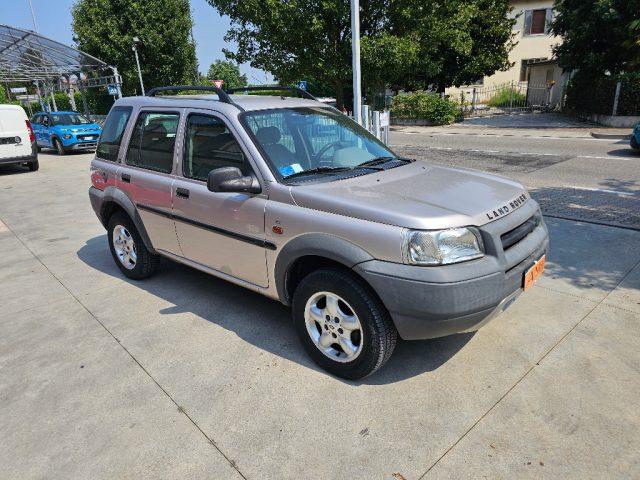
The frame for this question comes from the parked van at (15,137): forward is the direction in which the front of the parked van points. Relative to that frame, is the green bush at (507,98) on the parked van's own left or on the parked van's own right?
on the parked van's own right

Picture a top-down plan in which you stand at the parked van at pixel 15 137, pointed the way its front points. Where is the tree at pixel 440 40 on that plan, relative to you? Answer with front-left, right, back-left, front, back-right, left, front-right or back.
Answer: right

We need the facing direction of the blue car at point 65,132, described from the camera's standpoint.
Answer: facing the viewer and to the right of the viewer

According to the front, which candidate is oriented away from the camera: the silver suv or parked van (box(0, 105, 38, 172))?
the parked van

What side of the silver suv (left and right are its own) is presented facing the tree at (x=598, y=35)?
left

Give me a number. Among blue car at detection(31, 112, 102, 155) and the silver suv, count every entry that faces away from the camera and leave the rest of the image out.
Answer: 0

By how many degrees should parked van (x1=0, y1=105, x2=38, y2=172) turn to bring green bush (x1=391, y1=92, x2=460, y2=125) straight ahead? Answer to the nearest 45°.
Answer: approximately 90° to its right

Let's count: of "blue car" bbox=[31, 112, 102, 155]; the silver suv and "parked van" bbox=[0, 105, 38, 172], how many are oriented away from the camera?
1

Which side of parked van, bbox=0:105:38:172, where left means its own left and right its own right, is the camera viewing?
back

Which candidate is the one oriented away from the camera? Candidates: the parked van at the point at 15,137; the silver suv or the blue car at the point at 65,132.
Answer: the parked van

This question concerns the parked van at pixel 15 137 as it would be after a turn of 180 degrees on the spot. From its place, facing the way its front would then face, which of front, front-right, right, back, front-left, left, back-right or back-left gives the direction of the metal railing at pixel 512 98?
left

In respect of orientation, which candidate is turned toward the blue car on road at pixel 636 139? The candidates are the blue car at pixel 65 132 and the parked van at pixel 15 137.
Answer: the blue car
